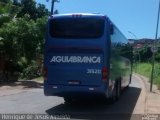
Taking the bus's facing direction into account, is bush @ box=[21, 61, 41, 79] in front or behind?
in front

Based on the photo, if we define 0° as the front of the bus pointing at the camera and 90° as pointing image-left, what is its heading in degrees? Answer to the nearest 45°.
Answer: approximately 180°
